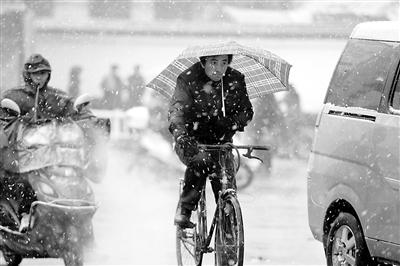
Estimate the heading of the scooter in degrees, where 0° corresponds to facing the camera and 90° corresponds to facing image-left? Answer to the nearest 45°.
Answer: approximately 315°

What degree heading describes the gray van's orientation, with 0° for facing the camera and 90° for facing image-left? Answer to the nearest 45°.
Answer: approximately 315°

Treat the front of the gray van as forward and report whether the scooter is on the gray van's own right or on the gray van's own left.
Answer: on the gray van's own right

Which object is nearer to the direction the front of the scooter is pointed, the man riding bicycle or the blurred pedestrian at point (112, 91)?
the man riding bicycle

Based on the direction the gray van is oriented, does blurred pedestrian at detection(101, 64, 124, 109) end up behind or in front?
behind
